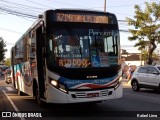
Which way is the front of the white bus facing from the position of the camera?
facing the viewer and to the right of the viewer

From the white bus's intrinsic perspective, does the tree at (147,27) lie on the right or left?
on its left
